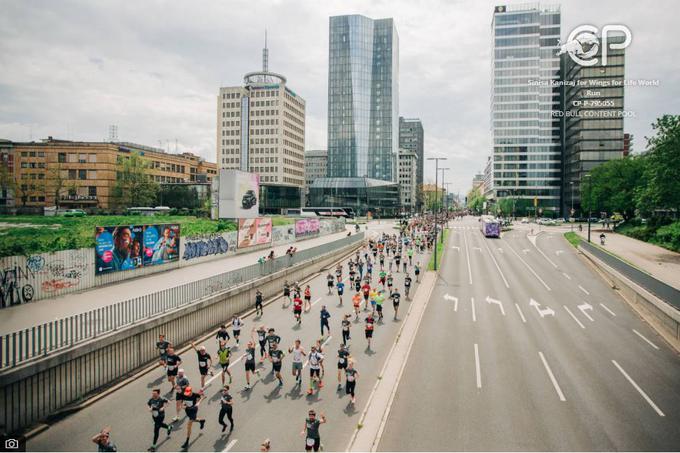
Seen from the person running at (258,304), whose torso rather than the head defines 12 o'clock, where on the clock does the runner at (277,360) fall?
The runner is roughly at 12 o'clock from the person running.

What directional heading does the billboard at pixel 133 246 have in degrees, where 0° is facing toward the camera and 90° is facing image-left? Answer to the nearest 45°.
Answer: approximately 315°

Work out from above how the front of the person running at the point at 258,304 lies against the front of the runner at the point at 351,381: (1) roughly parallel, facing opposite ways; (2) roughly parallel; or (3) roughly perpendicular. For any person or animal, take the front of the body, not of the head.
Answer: roughly parallel

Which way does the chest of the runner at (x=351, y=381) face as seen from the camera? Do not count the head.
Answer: toward the camera

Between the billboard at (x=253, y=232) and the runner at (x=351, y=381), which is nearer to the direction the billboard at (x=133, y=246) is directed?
the runner

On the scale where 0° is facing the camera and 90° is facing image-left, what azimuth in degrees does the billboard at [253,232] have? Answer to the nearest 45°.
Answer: approximately 315°

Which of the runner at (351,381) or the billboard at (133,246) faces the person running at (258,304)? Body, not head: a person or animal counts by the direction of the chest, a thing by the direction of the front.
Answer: the billboard

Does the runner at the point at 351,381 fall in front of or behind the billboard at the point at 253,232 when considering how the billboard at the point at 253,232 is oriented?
in front

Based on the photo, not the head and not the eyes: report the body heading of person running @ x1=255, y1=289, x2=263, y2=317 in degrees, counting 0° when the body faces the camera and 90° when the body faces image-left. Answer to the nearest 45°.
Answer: approximately 0°

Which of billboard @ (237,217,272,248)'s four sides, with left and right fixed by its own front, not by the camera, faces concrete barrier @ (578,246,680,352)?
front
